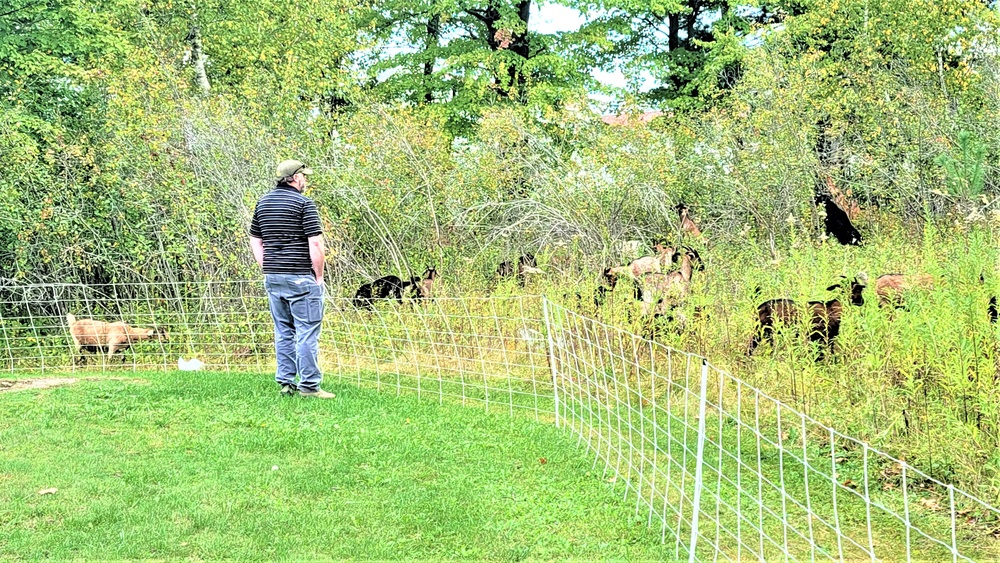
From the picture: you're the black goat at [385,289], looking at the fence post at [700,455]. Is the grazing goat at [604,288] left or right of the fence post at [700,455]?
left

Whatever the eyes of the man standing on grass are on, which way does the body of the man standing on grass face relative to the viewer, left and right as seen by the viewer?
facing away from the viewer and to the right of the viewer

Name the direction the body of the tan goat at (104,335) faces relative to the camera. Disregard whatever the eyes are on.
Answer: to the viewer's right

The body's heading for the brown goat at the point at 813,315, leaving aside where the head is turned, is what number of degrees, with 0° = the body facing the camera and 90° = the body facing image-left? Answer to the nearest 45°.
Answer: approximately 270°

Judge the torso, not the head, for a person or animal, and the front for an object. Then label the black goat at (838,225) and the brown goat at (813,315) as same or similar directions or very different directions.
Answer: very different directions
